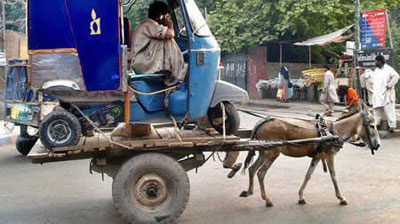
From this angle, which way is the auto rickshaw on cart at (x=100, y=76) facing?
to the viewer's right

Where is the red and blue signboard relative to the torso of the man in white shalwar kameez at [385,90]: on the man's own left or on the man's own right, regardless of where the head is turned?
on the man's own right

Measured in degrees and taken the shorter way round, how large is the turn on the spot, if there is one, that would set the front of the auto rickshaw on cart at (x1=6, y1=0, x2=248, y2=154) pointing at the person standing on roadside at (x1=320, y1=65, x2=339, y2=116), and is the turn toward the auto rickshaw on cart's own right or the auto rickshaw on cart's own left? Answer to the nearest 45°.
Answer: approximately 45° to the auto rickshaw on cart's own left

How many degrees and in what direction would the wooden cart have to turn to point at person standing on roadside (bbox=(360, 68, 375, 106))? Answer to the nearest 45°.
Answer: approximately 45° to its left

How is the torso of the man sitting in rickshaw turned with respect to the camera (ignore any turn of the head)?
to the viewer's right

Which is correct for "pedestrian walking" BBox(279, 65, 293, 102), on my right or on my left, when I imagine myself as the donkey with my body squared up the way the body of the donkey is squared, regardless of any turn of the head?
on my left

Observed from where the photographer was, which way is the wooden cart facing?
facing to the right of the viewer

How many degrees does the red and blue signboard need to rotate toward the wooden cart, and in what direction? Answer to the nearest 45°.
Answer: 0° — it already faces it

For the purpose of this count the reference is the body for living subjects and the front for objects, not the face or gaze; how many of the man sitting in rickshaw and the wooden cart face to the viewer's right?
2

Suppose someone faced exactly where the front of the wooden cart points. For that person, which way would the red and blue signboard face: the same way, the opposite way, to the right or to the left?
to the right
